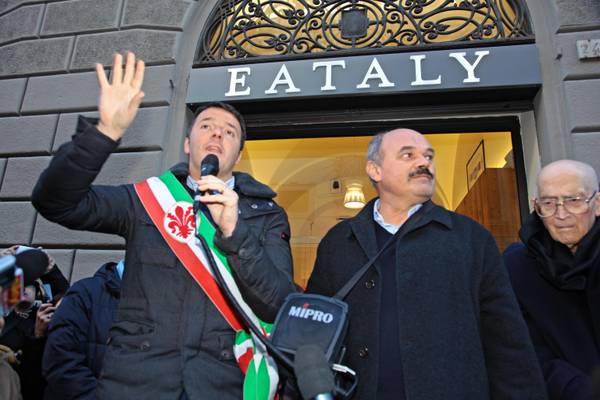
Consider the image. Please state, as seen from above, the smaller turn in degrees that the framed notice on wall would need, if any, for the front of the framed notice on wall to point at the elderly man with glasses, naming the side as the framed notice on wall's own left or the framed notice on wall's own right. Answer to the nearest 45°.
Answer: approximately 45° to the framed notice on wall's own left

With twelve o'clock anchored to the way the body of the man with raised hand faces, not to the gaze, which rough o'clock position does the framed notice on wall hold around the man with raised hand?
The framed notice on wall is roughly at 8 o'clock from the man with raised hand.

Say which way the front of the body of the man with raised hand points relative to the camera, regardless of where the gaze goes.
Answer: toward the camera

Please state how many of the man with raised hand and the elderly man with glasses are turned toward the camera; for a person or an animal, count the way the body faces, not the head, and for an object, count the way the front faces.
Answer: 2

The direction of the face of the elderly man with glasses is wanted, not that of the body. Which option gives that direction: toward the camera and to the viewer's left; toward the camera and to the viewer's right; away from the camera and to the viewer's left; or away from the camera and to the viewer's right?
toward the camera and to the viewer's left

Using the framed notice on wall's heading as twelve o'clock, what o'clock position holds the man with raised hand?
The man with raised hand is roughly at 11 o'clock from the framed notice on wall.

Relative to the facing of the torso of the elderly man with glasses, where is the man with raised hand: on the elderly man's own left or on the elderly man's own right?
on the elderly man's own right

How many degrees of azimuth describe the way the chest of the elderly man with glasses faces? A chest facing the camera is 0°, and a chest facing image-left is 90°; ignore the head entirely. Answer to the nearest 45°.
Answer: approximately 0°

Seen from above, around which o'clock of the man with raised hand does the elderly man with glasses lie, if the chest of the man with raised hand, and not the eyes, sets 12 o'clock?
The elderly man with glasses is roughly at 9 o'clock from the man with raised hand.

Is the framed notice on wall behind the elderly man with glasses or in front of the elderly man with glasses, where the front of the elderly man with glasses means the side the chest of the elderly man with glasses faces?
behind

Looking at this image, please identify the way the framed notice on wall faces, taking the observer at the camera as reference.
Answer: facing the viewer and to the left of the viewer

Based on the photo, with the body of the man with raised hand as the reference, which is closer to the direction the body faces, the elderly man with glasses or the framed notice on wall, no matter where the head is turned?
the elderly man with glasses
